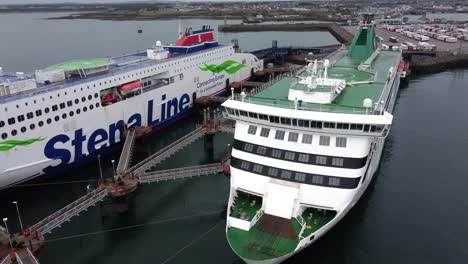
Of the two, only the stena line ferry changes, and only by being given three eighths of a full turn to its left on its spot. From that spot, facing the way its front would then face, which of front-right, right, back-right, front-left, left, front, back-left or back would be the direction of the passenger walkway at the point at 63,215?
right

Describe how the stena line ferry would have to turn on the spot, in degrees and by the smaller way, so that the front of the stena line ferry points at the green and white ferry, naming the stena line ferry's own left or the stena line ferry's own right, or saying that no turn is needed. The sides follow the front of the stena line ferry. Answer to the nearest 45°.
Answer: approximately 90° to the stena line ferry's own left

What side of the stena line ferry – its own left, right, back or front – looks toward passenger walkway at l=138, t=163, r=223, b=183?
left

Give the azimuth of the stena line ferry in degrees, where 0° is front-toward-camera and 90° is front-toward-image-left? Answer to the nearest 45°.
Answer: approximately 45°
